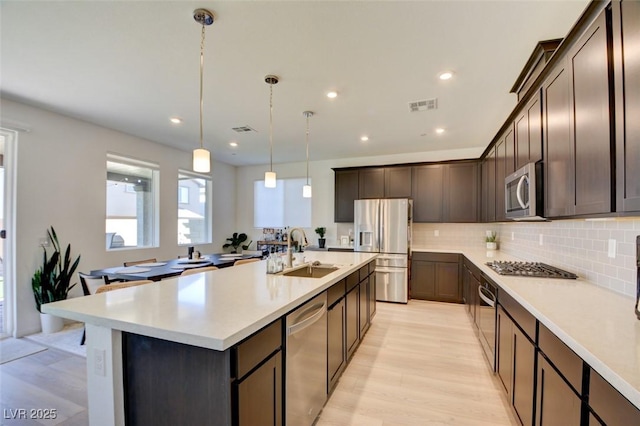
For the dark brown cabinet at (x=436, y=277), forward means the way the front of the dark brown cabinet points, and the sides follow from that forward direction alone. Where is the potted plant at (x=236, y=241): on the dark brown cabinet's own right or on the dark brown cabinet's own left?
on the dark brown cabinet's own right

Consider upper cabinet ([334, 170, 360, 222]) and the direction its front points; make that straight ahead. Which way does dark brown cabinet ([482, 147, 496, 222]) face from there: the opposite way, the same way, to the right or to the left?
to the right

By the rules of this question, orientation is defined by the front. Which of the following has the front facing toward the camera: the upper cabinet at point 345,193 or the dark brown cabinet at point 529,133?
the upper cabinet

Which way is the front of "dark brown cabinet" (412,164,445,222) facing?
toward the camera

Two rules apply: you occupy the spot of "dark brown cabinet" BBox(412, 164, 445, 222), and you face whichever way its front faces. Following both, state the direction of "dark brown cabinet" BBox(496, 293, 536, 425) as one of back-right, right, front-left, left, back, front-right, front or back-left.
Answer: front

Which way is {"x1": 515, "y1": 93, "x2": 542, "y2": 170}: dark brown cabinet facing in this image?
to the viewer's left

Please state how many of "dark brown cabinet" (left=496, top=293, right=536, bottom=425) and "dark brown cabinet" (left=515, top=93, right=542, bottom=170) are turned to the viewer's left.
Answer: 2

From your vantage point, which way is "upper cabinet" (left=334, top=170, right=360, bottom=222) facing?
toward the camera

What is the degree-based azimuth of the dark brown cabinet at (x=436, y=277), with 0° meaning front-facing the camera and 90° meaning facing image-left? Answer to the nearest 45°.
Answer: approximately 0°

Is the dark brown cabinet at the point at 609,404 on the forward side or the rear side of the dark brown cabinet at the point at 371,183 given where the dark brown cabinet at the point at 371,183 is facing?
on the forward side

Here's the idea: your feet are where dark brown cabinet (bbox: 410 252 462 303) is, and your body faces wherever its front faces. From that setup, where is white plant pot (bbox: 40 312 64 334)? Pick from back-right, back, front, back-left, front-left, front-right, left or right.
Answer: front-right

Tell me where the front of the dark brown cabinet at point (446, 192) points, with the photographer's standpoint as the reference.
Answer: facing the viewer

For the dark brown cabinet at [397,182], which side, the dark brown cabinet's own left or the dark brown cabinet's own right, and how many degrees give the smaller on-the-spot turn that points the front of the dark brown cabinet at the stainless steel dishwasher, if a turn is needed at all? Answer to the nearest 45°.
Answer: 0° — it already faces it

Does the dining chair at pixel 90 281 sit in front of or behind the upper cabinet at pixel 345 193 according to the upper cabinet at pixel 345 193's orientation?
in front

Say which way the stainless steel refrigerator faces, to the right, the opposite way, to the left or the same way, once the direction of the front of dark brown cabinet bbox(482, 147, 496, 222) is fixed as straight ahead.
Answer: to the left

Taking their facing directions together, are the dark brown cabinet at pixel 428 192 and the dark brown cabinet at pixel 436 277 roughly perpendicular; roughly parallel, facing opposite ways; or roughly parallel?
roughly parallel

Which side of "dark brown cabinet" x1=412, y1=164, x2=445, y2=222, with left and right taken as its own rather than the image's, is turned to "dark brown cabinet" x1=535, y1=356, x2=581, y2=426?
front

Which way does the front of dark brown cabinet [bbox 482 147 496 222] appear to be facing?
to the viewer's left

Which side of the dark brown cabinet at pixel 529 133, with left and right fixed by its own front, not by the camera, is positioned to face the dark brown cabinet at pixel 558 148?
left
